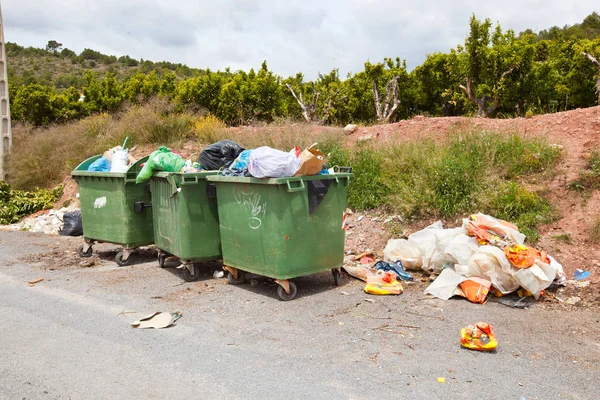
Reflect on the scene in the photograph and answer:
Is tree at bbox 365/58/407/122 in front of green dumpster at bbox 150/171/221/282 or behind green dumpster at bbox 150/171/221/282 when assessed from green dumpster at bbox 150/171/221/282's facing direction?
behind

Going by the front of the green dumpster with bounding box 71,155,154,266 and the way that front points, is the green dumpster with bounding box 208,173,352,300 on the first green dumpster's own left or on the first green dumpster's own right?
on the first green dumpster's own left

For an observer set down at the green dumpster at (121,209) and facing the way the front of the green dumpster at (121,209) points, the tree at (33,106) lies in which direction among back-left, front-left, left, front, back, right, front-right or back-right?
back-right

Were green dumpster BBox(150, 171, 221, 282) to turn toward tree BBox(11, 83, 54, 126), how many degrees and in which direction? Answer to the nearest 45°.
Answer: approximately 135° to its right

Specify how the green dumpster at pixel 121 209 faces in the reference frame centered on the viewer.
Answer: facing the viewer and to the left of the viewer

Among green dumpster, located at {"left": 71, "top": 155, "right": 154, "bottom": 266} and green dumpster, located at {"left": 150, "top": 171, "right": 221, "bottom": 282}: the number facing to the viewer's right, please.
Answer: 0

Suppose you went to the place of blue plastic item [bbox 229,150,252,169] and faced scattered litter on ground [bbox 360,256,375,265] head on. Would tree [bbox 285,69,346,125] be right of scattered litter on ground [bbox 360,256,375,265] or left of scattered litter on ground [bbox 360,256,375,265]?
left

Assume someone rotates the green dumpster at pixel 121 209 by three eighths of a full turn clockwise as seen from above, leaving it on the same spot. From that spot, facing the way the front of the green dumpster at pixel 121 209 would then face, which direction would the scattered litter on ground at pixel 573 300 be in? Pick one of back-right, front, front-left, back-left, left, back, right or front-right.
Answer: back-right

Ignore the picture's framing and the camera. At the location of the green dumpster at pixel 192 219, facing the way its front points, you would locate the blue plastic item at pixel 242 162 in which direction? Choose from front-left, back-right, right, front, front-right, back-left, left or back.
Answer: left

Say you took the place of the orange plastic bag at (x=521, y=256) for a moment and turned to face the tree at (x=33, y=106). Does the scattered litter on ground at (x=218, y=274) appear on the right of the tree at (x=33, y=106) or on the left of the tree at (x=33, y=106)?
left

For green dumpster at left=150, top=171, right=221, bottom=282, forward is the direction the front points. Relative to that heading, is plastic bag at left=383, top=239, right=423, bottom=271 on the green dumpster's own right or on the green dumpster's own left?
on the green dumpster's own left

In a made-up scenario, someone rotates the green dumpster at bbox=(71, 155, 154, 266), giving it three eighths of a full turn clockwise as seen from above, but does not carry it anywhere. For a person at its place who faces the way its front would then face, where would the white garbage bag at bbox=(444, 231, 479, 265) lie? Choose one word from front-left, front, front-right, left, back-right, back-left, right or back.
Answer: back-right

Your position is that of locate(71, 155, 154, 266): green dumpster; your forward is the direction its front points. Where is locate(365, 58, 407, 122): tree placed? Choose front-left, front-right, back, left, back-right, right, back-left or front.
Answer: back

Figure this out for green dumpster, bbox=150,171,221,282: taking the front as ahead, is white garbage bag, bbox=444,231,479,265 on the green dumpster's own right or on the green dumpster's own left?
on the green dumpster's own left
